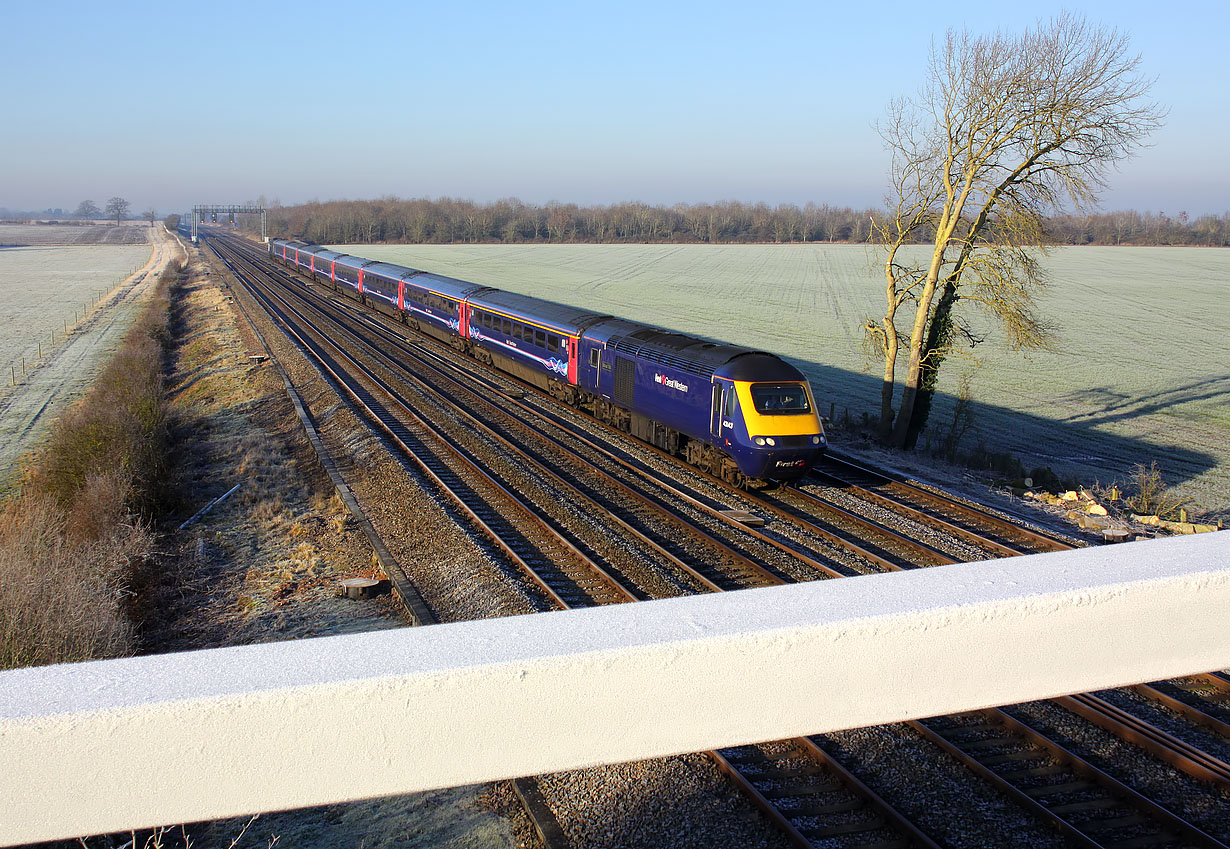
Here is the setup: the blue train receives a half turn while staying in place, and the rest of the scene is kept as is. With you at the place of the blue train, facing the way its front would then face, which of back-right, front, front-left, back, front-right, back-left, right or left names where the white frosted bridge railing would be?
back-left

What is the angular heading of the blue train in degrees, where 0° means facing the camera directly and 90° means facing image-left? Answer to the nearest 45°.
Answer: approximately 315°
